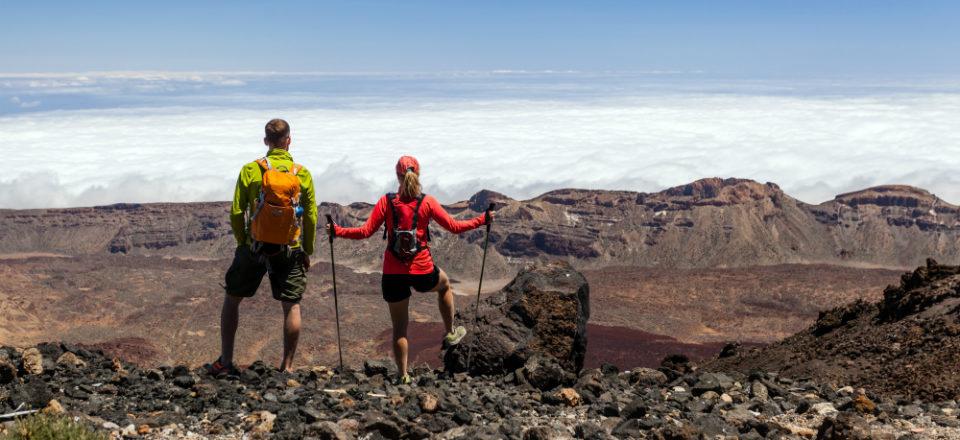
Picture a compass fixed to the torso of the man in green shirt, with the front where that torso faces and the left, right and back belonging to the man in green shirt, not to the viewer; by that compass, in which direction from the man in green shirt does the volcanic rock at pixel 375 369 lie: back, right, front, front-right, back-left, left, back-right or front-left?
front-right

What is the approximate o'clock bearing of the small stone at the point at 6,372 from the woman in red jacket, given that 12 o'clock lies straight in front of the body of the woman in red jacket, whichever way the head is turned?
The small stone is roughly at 9 o'clock from the woman in red jacket.

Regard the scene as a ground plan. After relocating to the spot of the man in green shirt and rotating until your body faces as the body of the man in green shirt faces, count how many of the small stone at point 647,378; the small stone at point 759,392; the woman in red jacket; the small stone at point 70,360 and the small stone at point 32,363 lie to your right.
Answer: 3

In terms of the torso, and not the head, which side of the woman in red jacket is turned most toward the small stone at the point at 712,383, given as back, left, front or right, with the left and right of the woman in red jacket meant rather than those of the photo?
right

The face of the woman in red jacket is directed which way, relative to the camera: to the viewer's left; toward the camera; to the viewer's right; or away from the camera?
away from the camera

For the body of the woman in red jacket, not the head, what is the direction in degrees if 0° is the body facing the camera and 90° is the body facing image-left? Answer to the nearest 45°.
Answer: approximately 180°

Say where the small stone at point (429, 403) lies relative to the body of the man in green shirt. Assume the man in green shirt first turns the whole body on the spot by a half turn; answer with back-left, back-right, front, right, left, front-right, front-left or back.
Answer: front-left

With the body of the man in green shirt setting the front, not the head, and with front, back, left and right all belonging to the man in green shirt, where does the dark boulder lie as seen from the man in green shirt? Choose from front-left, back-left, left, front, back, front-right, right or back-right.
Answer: front-right

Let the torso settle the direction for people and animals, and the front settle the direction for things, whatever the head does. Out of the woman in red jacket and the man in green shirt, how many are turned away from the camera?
2

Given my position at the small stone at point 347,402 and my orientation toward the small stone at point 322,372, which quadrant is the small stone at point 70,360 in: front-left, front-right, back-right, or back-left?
front-left

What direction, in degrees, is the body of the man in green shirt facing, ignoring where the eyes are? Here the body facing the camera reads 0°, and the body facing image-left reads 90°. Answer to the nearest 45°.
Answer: approximately 180°

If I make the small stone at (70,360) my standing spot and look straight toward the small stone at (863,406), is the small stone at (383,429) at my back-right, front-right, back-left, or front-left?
front-right

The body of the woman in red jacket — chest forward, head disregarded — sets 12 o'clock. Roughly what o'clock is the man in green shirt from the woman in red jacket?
The man in green shirt is roughly at 9 o'clock from the woman in red jacket.

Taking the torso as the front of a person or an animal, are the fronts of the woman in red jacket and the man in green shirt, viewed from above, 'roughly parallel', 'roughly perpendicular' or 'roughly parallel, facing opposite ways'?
roughly parallel

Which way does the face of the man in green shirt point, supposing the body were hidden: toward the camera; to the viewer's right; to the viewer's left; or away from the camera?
away from the camera

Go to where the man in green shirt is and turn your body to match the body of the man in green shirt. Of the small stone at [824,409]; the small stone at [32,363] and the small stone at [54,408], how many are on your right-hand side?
1

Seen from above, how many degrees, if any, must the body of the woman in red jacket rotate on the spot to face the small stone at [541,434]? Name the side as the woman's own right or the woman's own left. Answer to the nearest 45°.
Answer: approximately 135° to the woman's own right

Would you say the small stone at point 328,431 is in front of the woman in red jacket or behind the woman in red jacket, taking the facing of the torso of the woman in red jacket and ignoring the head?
behind

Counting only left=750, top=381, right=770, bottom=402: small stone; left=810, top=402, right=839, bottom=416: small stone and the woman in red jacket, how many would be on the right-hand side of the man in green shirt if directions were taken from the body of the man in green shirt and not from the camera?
3
